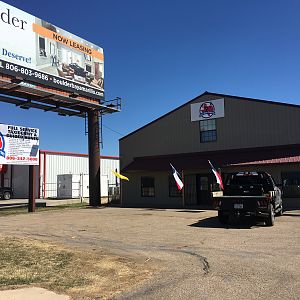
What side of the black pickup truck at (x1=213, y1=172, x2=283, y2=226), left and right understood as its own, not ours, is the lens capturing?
back

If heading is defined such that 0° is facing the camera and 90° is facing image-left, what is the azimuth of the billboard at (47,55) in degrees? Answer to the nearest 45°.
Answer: approximately 315°

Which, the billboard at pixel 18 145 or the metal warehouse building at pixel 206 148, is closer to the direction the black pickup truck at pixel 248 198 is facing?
the metal warehouse building

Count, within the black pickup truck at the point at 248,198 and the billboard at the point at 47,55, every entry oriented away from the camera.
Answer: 1

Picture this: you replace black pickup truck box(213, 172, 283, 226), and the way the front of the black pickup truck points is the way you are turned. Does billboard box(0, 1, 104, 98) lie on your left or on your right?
on your left

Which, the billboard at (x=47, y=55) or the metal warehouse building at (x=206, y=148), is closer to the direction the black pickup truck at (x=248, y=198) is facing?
the metal warehouse building

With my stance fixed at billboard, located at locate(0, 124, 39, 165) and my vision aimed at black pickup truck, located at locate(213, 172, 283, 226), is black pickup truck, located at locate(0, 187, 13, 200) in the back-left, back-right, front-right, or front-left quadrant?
back-left

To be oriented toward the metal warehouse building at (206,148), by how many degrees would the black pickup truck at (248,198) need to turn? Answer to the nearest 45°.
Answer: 0° — it already faces it

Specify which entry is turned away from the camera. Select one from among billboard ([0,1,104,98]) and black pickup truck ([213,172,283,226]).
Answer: the black pickup truck

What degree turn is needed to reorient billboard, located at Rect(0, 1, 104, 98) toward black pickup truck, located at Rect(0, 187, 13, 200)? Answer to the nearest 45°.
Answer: approximately 135° to its left

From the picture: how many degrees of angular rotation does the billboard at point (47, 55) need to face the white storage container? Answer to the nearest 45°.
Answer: approximately 135° to its left
